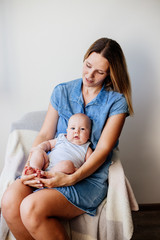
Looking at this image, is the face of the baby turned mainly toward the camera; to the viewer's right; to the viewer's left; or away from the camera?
toward the camera

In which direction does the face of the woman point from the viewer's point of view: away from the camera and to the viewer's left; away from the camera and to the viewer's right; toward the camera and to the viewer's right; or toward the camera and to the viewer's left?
toward the camera and to the viewer's left

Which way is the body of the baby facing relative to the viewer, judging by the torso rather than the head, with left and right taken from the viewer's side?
facing the viewer and to the left of the viewer

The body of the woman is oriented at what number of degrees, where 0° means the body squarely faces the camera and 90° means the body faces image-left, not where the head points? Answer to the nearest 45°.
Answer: approximately 45°
